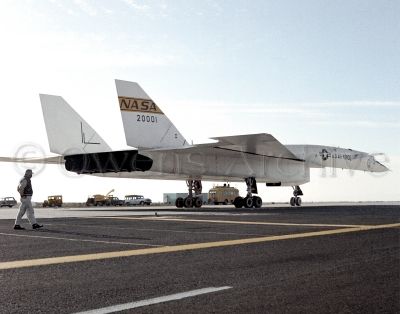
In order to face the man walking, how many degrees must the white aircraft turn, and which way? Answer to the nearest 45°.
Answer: approximately 135° to its right

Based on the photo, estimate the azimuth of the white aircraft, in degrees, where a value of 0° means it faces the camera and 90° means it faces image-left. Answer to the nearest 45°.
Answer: approximately 225°
